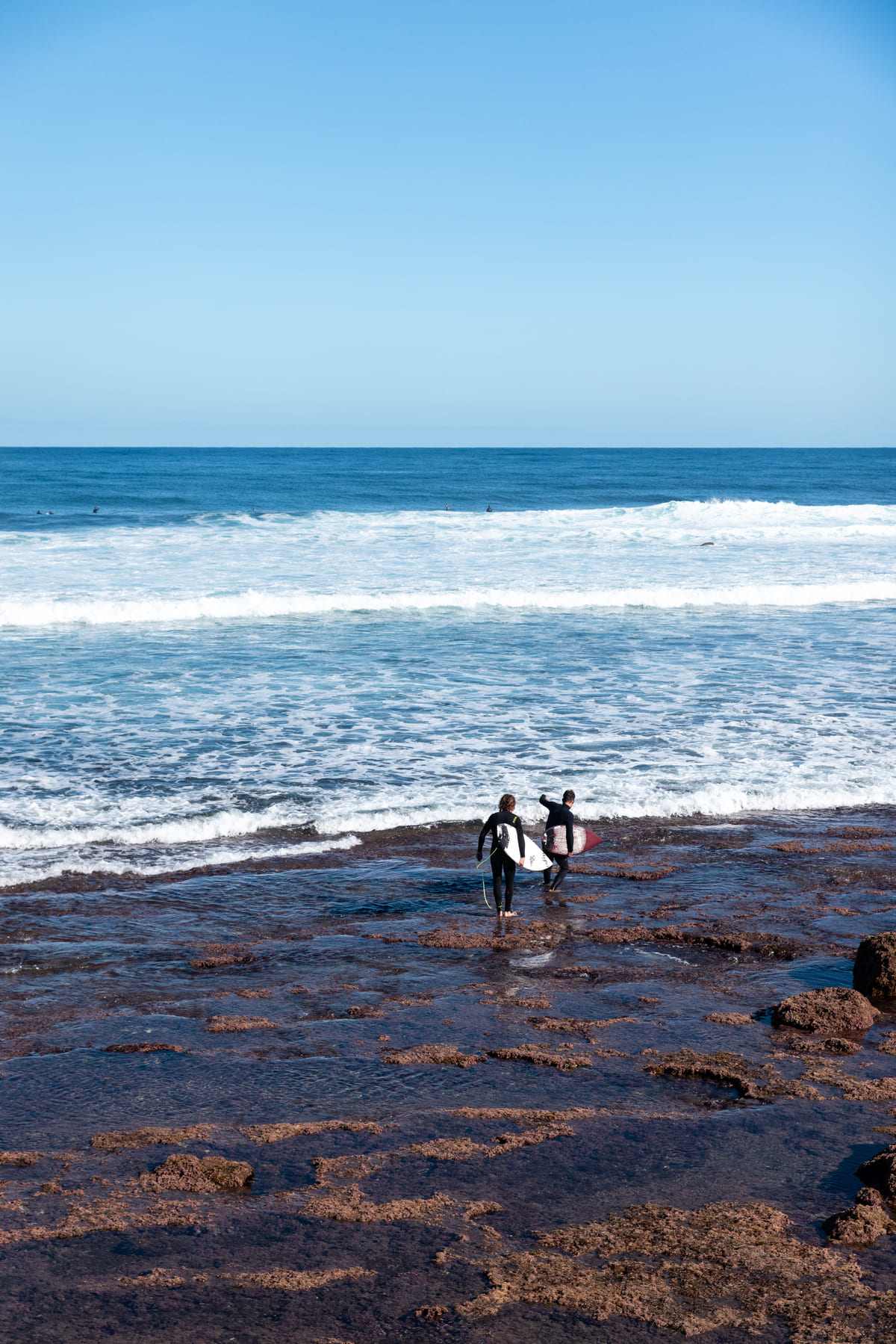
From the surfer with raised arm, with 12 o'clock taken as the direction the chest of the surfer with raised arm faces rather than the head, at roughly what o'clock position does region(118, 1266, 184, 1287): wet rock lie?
The wet rock is roughly at 5 o'clock from the surfer with raised arm.

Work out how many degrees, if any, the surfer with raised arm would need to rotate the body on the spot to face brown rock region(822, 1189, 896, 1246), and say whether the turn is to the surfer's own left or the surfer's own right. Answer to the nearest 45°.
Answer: approximately 135° to the surfer's own right

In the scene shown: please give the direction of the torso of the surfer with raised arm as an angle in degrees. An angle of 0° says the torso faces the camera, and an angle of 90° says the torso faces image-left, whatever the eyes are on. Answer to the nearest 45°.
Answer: approximately 225°

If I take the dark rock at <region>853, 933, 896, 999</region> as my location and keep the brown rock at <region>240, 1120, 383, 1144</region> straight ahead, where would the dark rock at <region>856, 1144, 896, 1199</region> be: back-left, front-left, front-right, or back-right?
front-left

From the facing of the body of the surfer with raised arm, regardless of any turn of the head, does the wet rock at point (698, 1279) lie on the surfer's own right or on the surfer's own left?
on the surfer's own right

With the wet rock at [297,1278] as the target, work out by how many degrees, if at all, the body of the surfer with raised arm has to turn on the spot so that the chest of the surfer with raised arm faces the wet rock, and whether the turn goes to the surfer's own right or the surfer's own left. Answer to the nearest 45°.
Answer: approximately 135° to the surfer's own right

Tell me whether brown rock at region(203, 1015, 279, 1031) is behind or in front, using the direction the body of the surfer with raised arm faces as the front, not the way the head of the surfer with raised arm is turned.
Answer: behind

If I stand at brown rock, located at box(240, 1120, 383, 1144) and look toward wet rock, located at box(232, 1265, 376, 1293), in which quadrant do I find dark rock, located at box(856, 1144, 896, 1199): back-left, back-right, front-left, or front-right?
front-left
